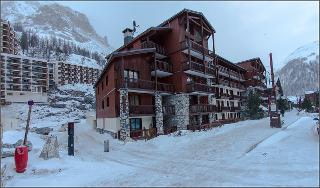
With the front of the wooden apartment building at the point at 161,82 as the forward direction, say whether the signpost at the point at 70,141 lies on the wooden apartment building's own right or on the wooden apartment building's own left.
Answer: on the wooden apartment building's own right

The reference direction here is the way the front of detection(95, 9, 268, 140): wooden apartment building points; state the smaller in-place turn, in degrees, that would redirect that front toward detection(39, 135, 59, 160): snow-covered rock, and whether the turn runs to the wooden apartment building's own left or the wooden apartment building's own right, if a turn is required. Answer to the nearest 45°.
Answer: approximately 45° to the wooden apartment building's own right
